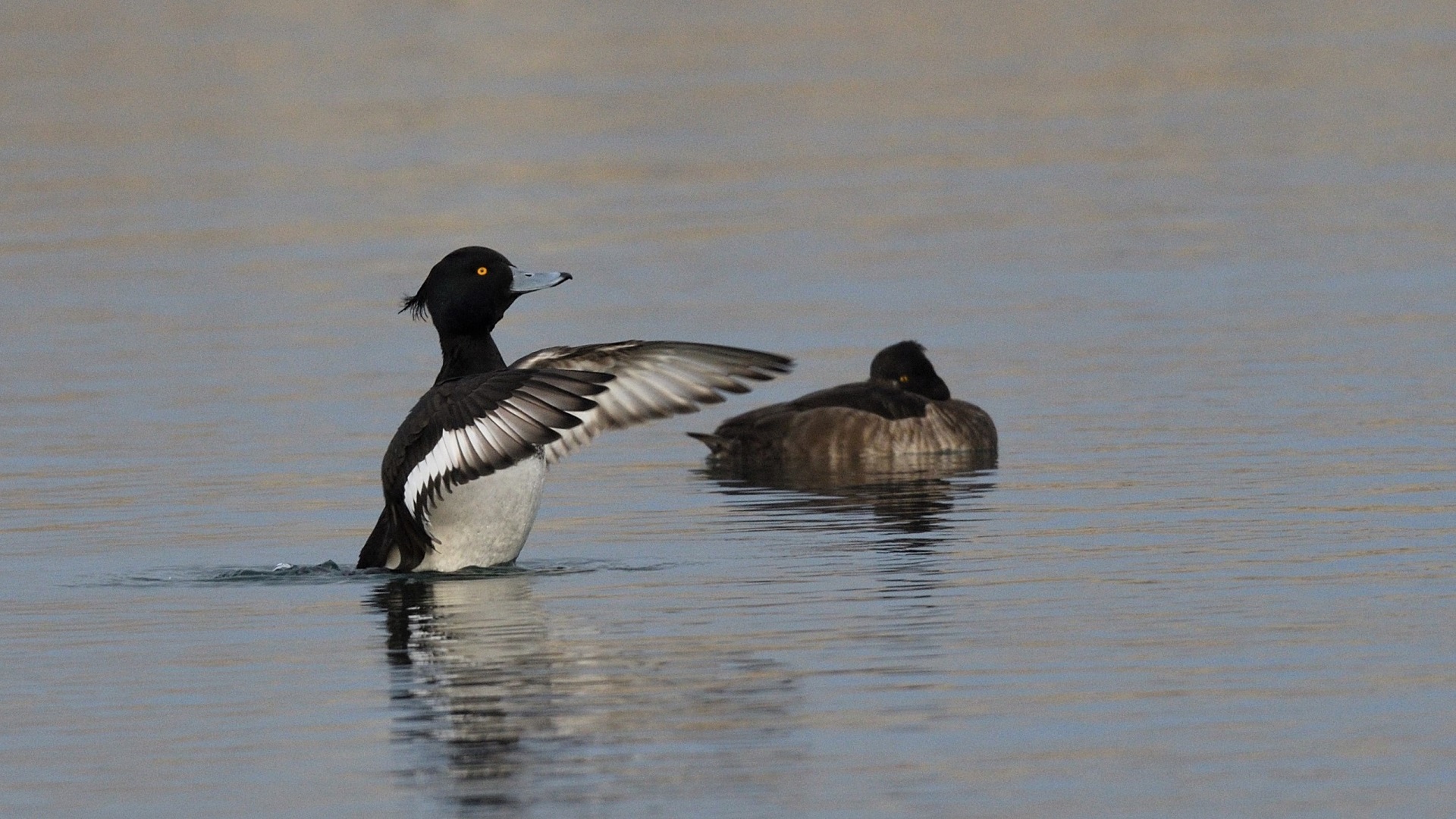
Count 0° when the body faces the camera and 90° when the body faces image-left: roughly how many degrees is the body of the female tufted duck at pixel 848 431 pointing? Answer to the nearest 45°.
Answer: approximately 270°

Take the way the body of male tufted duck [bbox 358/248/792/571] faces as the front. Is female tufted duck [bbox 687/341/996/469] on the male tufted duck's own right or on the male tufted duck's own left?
on the male tufted duck's own left
